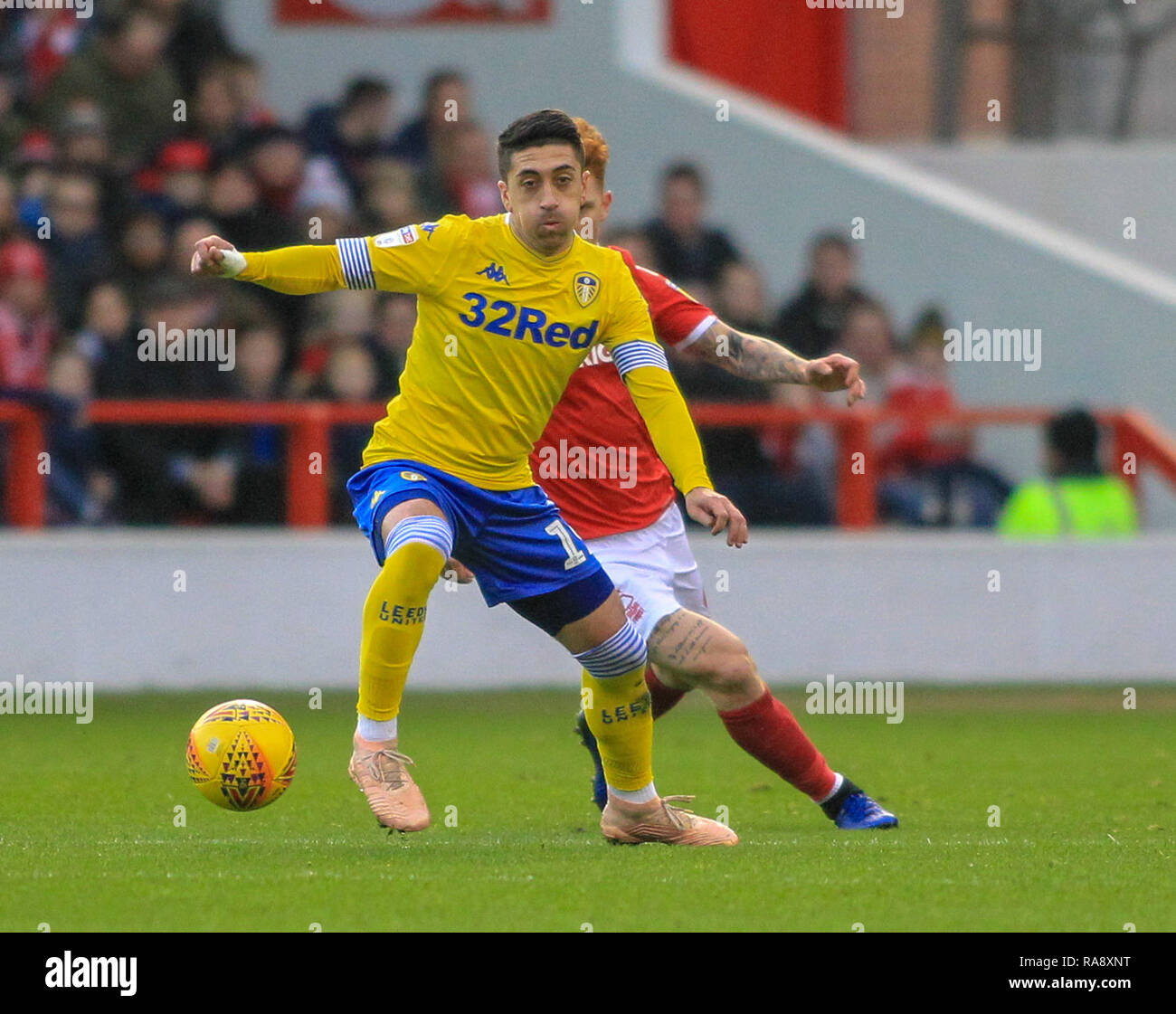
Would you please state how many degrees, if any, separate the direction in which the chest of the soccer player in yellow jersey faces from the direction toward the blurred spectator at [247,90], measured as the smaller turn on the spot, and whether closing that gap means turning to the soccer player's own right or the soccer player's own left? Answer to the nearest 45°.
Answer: approximately 180°

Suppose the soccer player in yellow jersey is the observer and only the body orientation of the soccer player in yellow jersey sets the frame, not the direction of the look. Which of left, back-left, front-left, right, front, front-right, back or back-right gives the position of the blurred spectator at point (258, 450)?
back

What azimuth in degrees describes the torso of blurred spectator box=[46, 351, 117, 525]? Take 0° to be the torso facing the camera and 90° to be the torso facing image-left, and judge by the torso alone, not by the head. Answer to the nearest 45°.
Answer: approximately 0°

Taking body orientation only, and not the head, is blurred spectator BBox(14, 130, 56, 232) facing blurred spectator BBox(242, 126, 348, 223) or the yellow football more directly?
the yellow football

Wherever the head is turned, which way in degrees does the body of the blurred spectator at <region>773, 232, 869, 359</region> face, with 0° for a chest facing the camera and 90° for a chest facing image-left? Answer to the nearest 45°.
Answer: approximately 0°
